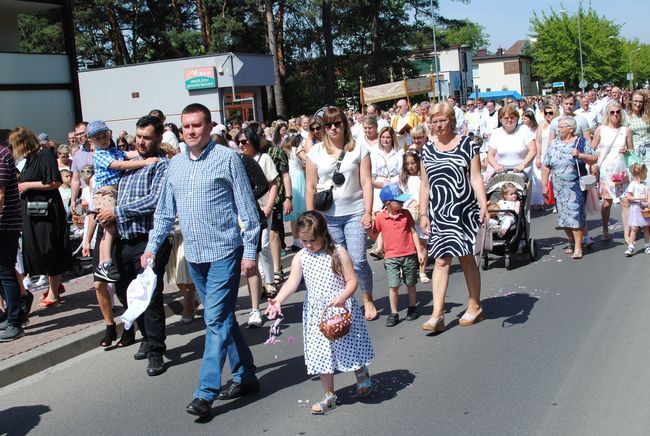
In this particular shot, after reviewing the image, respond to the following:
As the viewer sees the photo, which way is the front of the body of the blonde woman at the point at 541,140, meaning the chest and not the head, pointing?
toward the camera

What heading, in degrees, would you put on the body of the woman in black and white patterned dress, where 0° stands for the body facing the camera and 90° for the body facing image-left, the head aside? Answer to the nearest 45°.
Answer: approximately 45°

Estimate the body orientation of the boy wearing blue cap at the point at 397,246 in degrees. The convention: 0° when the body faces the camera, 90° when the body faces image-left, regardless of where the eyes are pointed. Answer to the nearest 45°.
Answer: approximately 0°

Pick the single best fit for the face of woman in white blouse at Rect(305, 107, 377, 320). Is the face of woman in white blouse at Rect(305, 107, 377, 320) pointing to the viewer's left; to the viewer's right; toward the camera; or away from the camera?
toward the camera

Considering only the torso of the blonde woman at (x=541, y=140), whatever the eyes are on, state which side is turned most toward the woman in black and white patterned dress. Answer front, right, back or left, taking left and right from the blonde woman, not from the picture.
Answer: front

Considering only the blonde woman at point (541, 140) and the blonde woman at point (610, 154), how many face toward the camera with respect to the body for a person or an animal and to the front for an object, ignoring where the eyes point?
2

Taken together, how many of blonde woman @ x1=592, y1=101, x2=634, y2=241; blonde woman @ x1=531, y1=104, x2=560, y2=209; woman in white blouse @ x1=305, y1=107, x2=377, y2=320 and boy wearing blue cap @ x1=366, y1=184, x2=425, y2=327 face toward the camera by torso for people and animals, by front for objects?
4

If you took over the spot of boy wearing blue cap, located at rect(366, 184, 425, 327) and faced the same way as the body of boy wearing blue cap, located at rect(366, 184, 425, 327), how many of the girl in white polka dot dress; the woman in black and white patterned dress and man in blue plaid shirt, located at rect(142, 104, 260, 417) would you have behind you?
0

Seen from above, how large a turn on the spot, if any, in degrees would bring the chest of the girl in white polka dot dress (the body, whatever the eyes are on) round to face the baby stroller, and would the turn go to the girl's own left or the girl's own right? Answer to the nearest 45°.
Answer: approximately 180°

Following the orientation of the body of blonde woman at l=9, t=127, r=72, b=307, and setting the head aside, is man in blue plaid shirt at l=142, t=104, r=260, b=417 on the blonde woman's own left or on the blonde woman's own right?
on the blonde woman's own left

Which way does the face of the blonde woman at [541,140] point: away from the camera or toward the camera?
toward the camera

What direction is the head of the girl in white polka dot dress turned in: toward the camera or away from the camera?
toward the camera

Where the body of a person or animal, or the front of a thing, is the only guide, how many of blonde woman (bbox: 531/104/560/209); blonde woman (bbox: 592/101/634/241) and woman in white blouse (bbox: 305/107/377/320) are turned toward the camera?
3

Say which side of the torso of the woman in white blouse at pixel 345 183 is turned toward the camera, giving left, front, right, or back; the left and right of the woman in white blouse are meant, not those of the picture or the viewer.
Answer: front

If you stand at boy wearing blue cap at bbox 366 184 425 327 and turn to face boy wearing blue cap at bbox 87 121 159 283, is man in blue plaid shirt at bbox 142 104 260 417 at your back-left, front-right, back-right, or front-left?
front-left

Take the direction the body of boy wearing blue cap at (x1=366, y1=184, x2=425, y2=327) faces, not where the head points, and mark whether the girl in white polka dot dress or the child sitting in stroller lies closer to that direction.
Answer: the girl in white polka dot dress

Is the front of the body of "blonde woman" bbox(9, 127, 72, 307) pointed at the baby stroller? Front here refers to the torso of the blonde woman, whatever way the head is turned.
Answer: no
